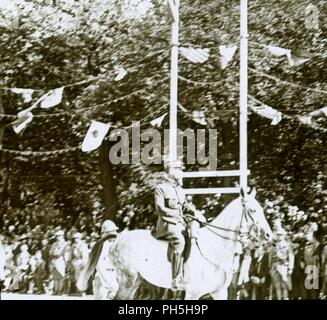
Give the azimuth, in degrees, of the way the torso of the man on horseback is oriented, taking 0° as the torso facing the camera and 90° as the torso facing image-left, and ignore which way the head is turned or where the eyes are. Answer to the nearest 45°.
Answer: approximately 315°

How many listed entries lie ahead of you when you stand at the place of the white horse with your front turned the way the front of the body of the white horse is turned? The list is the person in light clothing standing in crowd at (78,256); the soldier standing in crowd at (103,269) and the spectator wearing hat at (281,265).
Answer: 1

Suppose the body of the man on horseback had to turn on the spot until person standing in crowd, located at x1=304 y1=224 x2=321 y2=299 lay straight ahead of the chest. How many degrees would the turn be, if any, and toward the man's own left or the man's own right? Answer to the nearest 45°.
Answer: approximately 45° to the man's own left

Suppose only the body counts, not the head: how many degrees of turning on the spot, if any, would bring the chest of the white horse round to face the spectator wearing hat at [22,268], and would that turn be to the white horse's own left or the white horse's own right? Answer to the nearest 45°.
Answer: approximately 180°

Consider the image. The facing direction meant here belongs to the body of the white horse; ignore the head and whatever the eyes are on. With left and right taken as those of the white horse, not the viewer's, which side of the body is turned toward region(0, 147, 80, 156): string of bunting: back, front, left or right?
back

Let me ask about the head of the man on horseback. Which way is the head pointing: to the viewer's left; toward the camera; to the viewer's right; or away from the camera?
to the viewer's right

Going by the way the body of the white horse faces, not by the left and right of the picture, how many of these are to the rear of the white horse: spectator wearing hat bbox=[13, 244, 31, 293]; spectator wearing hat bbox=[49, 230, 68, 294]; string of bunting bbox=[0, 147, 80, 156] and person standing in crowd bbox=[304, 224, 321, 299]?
3

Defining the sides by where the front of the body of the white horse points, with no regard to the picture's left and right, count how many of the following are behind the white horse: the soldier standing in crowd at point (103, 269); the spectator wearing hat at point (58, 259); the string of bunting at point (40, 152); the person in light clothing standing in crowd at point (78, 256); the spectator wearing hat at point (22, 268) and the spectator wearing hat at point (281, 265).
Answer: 5

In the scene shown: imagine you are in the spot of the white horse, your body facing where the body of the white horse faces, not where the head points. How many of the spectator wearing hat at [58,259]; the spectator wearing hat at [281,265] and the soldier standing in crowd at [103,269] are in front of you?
1

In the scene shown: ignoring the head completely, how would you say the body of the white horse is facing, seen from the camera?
to the viewer's right

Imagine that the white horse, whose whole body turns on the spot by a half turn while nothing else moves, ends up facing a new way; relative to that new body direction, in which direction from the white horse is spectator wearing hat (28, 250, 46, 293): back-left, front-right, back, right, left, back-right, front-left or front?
front

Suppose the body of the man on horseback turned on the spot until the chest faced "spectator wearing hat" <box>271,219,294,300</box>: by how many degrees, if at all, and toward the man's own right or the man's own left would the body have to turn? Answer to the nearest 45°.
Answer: approximately 45° to the man's own left
